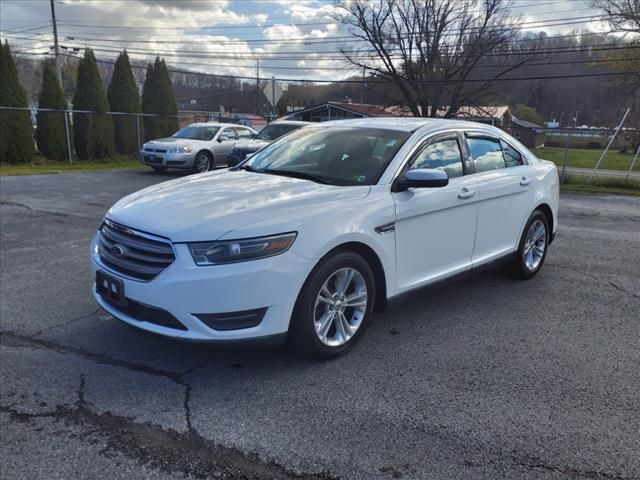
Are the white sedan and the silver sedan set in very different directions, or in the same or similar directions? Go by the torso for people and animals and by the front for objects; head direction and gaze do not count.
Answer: same or similar directions

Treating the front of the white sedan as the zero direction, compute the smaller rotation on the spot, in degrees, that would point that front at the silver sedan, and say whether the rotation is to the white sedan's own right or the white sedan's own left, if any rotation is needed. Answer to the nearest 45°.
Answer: approximately 135° to the white sedan's own right

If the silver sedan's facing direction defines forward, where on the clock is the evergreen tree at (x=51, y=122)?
The evergreen tree is roughly at 3 o'clock from the silver sedan.

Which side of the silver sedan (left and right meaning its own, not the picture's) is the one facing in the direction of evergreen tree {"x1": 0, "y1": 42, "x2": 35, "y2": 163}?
right

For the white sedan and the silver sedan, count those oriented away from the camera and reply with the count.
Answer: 0

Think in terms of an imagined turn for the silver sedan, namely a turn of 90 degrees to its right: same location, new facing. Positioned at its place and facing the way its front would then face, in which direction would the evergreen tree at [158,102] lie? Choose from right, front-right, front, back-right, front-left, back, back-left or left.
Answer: front-right

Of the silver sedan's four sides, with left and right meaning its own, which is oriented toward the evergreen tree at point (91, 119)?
right

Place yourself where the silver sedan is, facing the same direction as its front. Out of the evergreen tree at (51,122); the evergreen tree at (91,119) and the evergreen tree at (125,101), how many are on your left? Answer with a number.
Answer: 0

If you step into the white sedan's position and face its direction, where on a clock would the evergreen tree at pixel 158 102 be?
The evergreen tree is roughly at 4 o'clock from the white sedan.

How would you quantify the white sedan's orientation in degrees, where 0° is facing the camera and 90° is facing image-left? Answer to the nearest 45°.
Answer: approximately 45°

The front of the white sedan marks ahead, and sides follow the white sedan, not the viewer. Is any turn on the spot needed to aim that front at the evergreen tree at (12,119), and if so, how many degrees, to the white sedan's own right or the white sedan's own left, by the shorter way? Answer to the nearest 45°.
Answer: approximately 90° to the white sedan's own right

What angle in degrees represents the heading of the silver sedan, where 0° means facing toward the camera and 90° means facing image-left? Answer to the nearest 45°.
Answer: approximately 45°

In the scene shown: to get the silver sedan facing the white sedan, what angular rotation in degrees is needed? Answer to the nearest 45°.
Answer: approximately 45° to its left

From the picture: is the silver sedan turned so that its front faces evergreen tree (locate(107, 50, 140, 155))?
no
